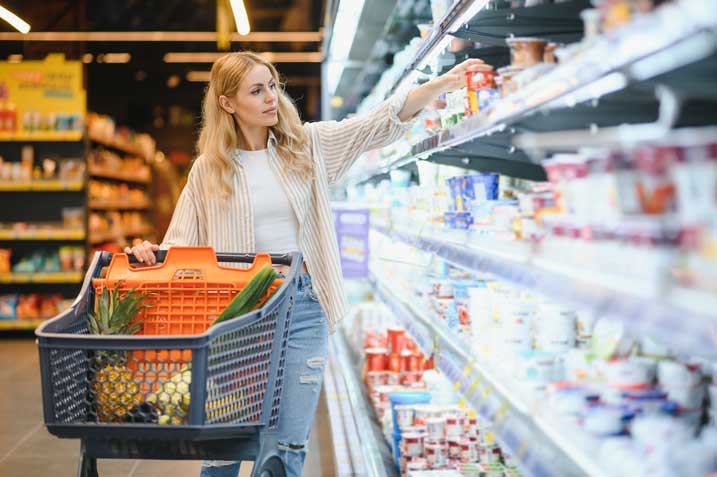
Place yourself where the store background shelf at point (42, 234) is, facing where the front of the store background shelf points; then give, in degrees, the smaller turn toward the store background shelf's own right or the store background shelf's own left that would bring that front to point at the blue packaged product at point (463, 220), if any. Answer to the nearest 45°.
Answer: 0° — it already faces it

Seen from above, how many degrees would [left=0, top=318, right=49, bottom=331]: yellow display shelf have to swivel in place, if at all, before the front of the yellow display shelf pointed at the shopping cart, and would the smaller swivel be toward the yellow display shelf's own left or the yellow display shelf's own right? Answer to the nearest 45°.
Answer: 0° — it already faces it

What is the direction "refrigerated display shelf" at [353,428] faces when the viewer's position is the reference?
facing to the left of the viewer

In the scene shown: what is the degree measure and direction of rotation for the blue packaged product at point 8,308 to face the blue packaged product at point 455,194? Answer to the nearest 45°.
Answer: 0° — it already faces it

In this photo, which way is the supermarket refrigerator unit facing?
to the viewer's left

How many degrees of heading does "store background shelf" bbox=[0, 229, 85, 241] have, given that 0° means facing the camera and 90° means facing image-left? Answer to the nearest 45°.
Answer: approximately 0°

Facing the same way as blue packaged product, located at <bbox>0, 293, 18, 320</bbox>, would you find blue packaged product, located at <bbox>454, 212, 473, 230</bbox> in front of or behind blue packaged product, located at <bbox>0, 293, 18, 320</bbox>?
in front
